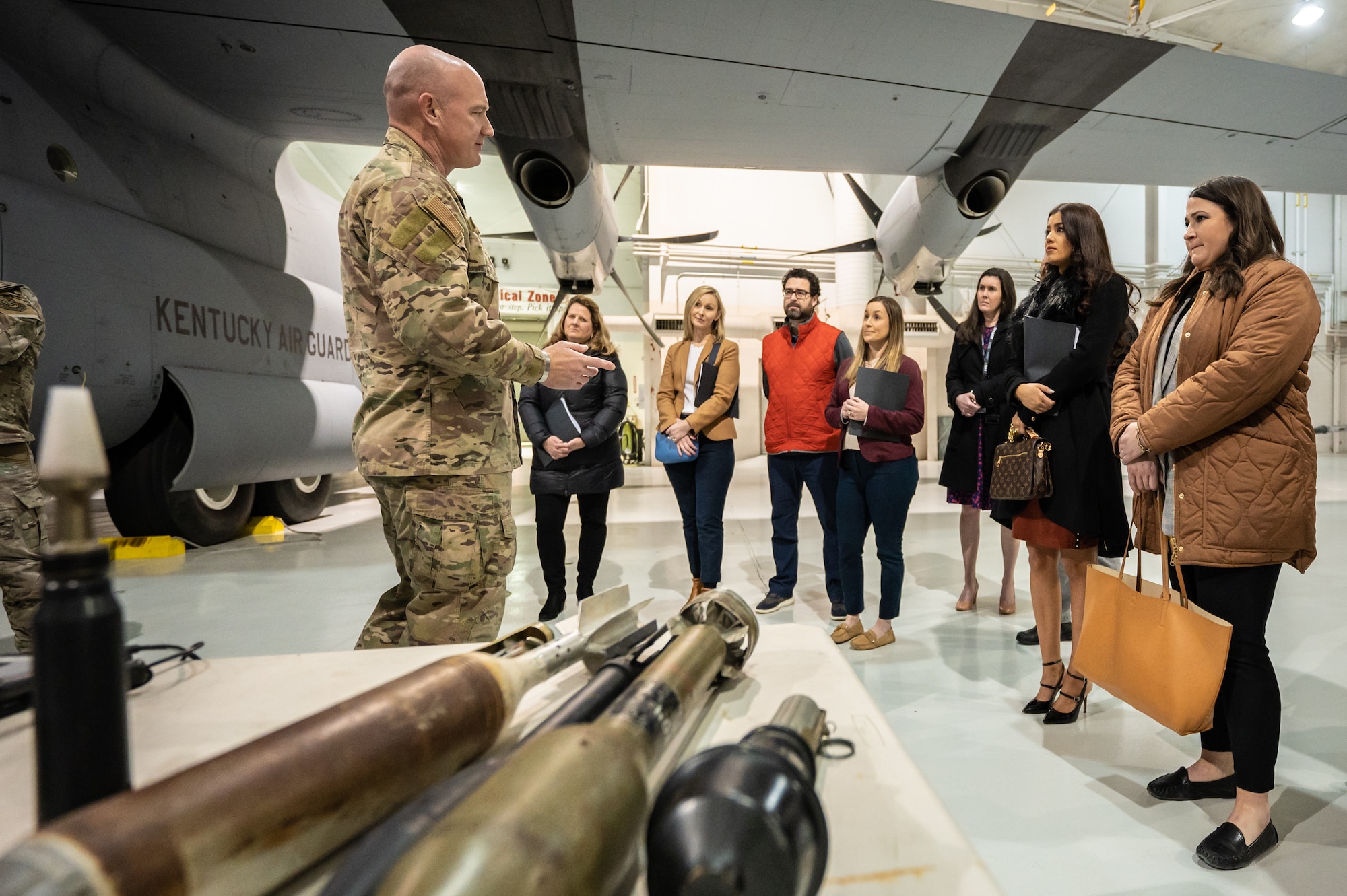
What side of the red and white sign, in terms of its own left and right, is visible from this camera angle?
front

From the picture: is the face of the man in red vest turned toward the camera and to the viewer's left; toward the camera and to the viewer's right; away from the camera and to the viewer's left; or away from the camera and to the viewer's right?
toward the camera and to the viewer's left

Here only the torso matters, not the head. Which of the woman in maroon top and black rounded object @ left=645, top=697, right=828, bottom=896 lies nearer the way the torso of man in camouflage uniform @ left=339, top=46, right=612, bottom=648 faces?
the woman in maroon top

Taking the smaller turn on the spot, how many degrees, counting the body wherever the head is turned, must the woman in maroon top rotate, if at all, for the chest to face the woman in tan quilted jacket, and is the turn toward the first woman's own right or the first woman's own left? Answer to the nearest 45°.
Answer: approximately 90° to the first woman's own left

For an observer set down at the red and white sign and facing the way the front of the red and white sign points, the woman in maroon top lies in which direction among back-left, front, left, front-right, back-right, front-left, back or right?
front

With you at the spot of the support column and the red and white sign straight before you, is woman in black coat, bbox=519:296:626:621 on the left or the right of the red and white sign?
left

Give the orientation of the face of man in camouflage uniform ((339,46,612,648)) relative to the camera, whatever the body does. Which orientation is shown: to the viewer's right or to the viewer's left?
to the viewer's right

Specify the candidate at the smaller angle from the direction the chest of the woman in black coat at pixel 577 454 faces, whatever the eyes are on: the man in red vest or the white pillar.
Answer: the man in red vest

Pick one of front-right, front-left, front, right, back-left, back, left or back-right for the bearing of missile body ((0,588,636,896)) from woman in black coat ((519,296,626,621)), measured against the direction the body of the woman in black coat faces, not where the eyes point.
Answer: front

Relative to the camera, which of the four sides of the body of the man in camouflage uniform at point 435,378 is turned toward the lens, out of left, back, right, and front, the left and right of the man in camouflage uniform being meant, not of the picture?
right

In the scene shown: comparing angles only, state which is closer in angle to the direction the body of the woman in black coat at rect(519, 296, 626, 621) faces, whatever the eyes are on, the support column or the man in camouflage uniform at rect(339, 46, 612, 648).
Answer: the man in camouflage uniform

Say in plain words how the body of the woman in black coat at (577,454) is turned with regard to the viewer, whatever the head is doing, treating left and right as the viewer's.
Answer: facing the viewer

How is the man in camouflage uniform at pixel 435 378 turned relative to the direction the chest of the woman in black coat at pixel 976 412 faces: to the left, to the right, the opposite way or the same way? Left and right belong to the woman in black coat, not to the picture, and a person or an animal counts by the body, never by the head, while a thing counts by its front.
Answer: the opposite way

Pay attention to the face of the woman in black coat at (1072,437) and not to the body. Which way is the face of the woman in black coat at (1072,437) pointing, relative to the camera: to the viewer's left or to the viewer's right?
to the viewer's left

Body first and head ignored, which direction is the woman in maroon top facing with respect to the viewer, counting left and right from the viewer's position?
facing the viewer and to the left of the viewer

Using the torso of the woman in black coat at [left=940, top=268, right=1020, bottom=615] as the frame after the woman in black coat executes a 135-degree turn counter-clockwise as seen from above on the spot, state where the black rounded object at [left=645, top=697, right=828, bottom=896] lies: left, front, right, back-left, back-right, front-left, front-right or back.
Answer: right

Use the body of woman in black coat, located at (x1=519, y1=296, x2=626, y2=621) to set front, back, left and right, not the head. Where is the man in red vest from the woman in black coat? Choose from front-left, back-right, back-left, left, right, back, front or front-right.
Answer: left
